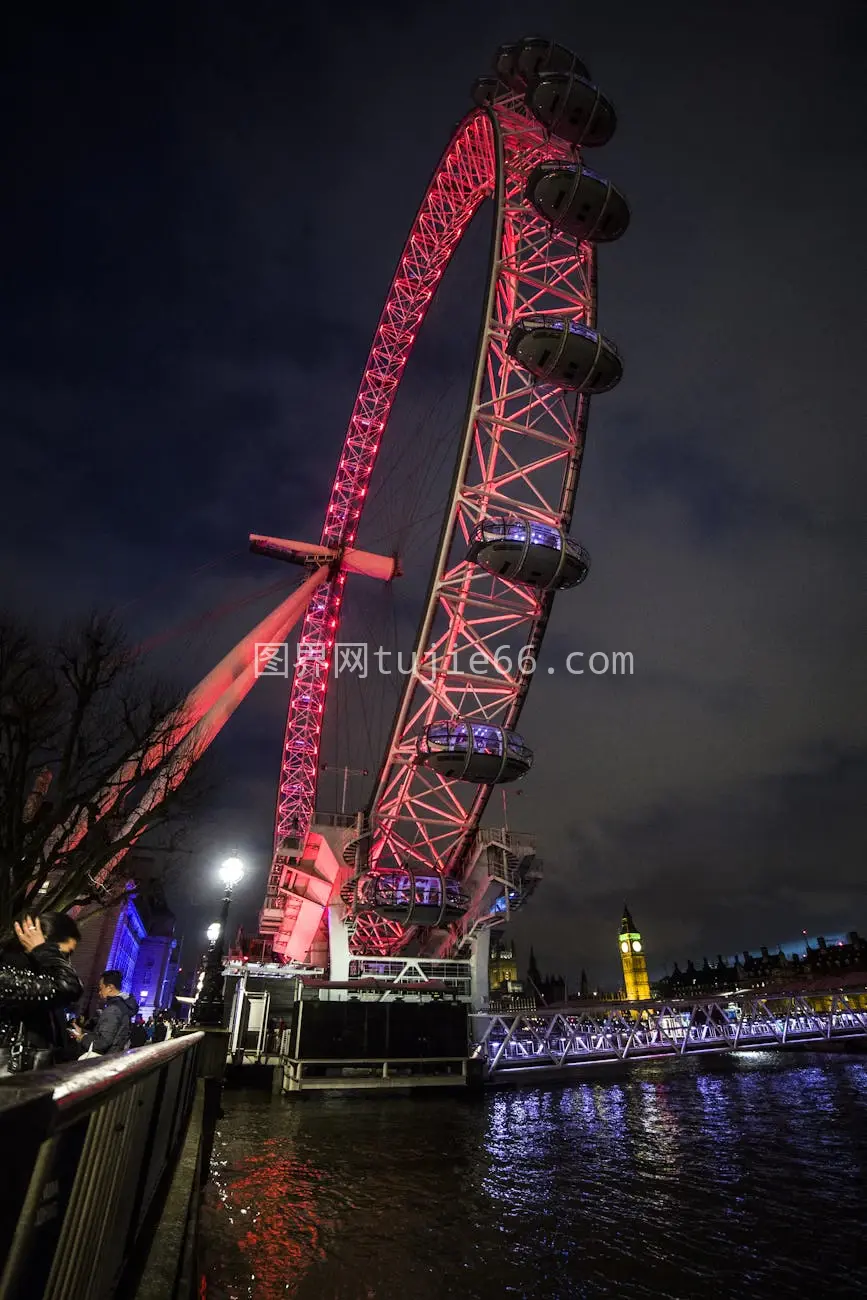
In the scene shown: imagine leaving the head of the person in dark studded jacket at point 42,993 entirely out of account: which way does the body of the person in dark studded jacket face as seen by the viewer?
to the viewer's right

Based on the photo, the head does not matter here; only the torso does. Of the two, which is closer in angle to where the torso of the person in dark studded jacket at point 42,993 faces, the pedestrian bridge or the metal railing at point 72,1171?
the pedestrian bridge

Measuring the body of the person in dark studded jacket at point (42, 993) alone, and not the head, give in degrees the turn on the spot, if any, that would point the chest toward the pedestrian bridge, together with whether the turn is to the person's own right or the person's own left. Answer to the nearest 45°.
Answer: approximately 45° to the person's own left

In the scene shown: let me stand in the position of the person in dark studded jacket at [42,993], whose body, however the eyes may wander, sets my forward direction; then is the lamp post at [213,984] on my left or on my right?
on my left

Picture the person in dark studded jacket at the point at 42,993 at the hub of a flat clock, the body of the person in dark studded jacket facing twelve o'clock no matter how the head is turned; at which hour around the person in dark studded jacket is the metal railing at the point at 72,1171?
The metal railing is roughly at 3 o'clock from the person in dark studded jacket.

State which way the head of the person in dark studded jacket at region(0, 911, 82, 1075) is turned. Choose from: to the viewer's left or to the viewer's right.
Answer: to the viewer's right
